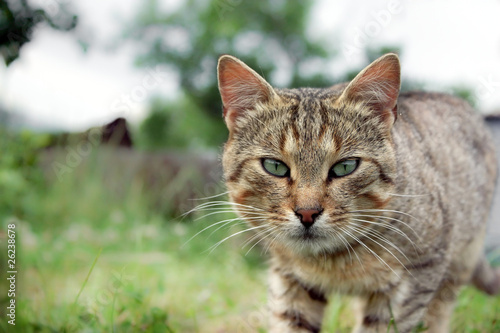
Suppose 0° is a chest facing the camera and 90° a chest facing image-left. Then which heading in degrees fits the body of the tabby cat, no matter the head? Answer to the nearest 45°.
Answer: approximately 45°
